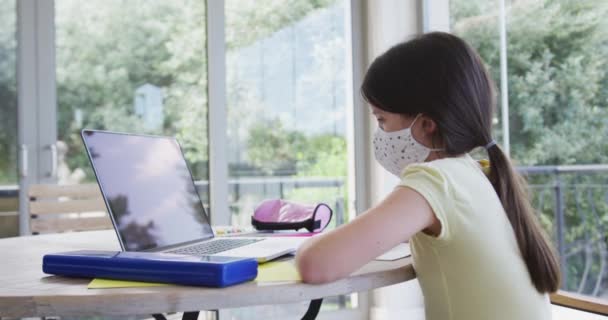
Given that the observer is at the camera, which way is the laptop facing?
facing the viewer and to the right of the viewer

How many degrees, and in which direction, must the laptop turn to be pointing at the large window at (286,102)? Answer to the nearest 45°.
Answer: approximately 135° to its left

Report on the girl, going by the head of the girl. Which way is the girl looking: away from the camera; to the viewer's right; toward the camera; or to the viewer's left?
to the viewer's left

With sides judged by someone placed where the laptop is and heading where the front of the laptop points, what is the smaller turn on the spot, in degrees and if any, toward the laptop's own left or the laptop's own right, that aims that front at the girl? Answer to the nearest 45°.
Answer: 0° — it already faces them

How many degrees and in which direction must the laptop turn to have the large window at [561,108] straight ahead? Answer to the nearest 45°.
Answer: approximately 90° to its left

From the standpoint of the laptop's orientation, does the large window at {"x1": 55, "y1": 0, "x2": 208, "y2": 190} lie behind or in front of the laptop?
behind
